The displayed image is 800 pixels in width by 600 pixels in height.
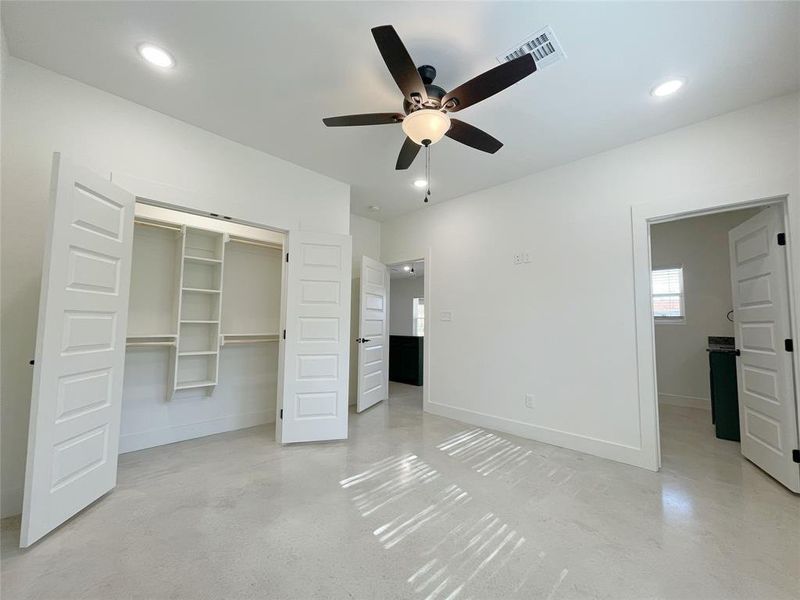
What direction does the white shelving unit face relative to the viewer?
toward the camera

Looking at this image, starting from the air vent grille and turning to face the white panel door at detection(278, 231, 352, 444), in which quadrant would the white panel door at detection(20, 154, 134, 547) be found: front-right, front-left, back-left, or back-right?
front-left

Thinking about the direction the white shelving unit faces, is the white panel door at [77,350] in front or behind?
in front

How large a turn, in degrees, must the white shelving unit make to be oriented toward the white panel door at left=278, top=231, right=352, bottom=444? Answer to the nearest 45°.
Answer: approximately 45° to its left

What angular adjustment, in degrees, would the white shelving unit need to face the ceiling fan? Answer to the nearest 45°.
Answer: approximately 45° to its left

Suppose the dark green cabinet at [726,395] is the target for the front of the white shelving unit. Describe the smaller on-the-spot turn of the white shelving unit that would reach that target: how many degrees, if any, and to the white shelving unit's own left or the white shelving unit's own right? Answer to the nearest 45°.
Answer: approximately 45° to the white shelving unit's own left

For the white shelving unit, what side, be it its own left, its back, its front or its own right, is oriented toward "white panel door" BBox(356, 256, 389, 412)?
left

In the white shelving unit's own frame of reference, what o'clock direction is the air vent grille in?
The air vent grille is roughly at 11 o'clock from the white shelving unit.

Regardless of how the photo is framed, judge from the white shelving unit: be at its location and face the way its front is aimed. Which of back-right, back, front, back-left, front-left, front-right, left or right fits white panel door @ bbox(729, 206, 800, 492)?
front-left

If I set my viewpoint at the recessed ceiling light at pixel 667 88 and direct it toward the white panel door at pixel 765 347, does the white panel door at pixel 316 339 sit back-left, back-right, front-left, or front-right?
back-left
